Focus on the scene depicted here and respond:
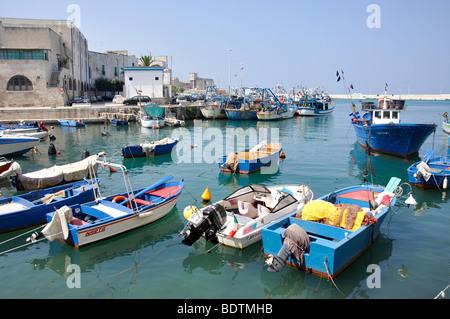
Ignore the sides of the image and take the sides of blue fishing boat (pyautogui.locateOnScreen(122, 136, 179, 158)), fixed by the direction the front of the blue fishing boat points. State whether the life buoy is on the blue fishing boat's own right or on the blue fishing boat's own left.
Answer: on the blue fishing boat's own right

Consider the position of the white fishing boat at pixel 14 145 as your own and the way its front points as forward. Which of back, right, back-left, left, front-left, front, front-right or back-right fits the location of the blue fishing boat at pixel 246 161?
front-right

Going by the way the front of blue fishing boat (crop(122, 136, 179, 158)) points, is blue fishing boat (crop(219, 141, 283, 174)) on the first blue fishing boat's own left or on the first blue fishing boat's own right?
on the first blue fishing boat's own right

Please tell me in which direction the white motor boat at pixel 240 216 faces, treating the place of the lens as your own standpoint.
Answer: facing away from the viewer and to the right of the viewer

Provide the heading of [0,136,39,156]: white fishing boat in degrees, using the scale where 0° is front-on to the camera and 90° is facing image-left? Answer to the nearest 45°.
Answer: approximately 270°

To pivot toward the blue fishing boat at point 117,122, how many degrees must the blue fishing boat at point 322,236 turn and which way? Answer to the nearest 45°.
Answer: approximately 90° to its left

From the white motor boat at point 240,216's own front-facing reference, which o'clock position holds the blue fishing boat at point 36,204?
The blue fishing boat is roughly at 8 o'clock from the white motor boat.

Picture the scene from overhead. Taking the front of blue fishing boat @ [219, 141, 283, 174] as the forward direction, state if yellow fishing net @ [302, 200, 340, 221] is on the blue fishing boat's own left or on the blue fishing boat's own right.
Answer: on the blue fishing boat's own right

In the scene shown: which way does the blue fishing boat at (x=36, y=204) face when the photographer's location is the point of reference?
facing away from the viewer and to the right of the viewer

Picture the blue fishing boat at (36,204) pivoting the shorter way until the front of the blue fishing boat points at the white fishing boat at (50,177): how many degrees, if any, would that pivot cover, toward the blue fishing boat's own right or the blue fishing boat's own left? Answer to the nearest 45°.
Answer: approximately 45° to the blue fishing boat's own left

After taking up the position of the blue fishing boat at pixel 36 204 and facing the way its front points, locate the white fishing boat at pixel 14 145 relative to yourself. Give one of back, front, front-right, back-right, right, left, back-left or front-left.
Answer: front-left

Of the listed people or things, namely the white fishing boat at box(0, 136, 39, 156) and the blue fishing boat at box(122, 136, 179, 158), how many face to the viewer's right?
2
